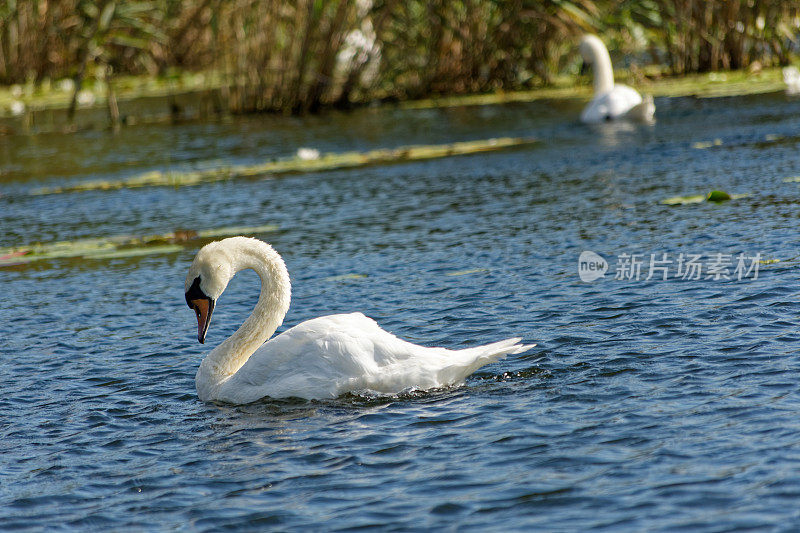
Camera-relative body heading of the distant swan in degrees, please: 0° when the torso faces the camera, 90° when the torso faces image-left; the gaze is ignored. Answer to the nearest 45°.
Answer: approximately 135°

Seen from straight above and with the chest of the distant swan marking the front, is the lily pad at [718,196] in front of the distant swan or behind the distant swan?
behind

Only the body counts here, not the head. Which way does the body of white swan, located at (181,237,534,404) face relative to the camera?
to the viewer's left
